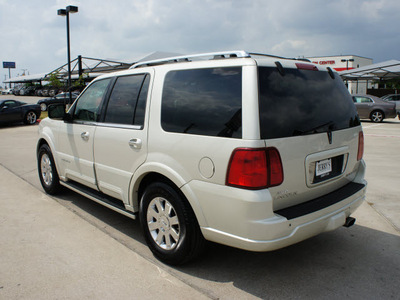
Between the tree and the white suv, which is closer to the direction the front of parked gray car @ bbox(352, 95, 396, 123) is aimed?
the tree

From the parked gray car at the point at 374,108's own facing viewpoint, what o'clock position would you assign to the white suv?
The white suv is roughly at 9 o'clock from the parked gray car.

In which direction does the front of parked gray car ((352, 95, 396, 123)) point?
to the viewer's left

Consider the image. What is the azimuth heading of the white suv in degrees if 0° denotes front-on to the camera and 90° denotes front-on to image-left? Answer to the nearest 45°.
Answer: approximately 135°

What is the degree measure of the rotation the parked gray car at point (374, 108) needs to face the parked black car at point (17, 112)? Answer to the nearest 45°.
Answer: approximately 45° to its left

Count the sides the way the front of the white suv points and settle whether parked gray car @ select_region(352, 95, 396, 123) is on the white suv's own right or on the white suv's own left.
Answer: on the white suv's own right
